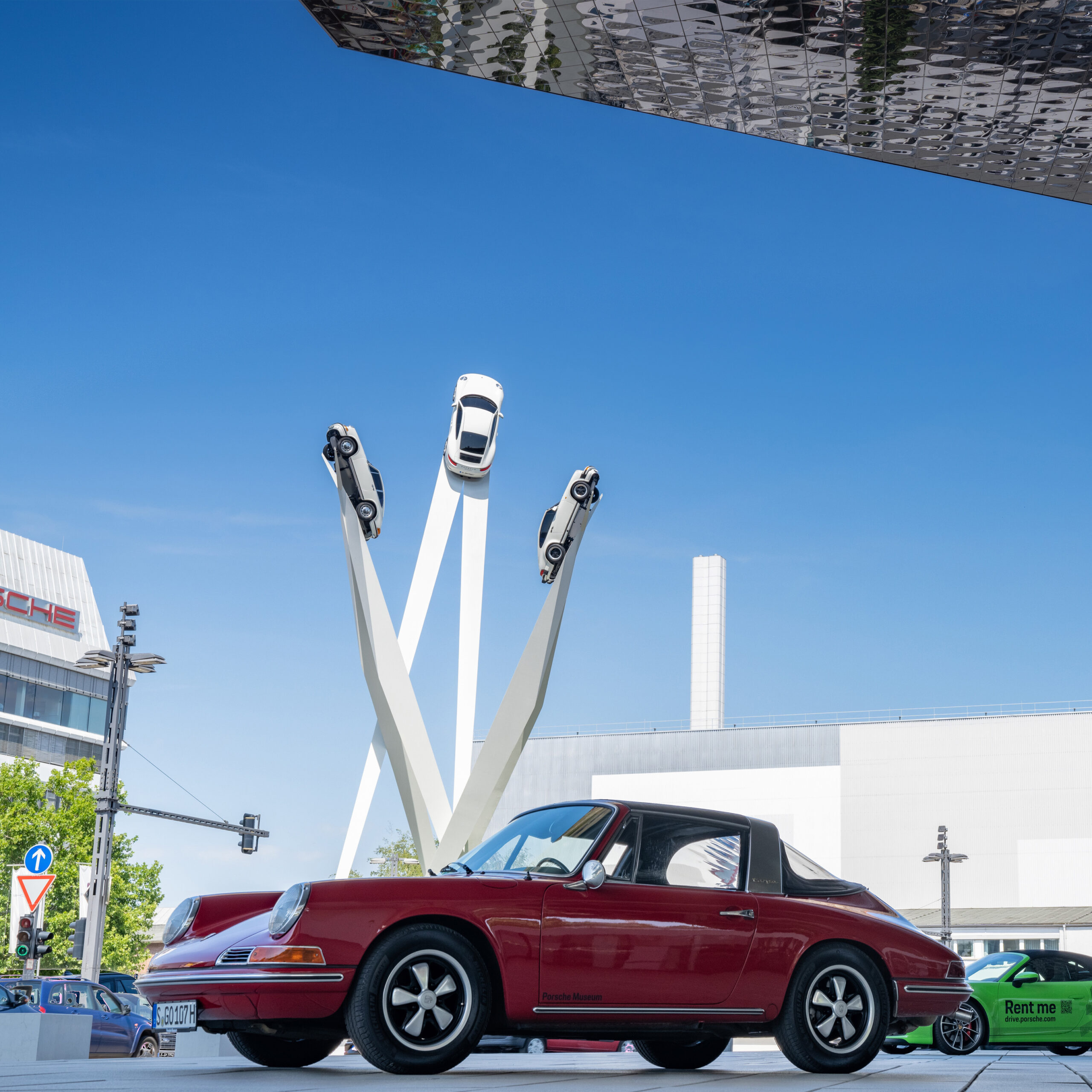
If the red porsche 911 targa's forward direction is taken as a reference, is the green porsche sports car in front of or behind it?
behind

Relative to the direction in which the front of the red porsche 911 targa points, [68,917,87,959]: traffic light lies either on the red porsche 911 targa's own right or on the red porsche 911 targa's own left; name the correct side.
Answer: on the red porsche 911 targa's own right

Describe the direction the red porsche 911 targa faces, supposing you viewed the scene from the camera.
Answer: facing the viewer and to the left of the viewer

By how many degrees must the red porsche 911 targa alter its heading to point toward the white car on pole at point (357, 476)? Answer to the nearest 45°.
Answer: approximately 135° to its right

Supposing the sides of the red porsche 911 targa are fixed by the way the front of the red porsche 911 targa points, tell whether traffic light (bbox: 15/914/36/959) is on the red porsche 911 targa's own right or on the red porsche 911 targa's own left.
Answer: on the red porsche 911 targa's own right

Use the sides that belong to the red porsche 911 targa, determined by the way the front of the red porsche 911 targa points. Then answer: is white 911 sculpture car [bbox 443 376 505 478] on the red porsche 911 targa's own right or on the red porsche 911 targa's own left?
on the red porsche 911 targa's own right

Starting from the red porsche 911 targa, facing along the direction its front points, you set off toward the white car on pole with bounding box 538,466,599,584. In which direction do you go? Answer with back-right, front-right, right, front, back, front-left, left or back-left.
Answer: back-right

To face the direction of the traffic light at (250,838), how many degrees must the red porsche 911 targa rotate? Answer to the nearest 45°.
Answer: approximately 135° to its right
